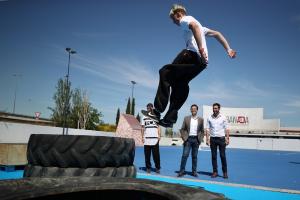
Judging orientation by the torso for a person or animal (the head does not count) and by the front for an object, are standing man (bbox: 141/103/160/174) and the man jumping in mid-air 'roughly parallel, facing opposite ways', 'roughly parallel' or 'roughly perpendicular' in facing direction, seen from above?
roughly perpendicular

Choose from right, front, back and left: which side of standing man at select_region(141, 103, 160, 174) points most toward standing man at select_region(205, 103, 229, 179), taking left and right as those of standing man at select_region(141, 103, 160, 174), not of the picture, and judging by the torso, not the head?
left

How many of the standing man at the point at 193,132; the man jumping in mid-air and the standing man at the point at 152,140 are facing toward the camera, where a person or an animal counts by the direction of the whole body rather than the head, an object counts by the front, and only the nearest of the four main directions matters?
2

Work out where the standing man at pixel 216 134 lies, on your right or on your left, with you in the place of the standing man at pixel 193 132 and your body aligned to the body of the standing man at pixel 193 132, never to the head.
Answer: on your left

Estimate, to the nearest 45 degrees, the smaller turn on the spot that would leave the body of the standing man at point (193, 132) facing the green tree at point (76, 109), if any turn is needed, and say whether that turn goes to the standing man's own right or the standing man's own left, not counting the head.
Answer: approximately 135° to the standing man's own right

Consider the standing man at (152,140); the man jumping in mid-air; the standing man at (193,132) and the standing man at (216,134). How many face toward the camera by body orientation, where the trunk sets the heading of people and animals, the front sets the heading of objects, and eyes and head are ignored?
3

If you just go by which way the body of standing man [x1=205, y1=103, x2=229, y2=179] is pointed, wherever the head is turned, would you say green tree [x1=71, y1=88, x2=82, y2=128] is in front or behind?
behind

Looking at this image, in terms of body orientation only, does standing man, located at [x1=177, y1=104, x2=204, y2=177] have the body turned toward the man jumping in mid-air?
yes

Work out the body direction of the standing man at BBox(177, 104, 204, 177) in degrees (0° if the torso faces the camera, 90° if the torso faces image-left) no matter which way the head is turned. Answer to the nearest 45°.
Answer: approximately 0°

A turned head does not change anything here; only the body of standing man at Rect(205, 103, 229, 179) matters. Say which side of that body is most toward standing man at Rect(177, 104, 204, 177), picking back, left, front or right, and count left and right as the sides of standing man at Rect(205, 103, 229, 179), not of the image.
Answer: right
